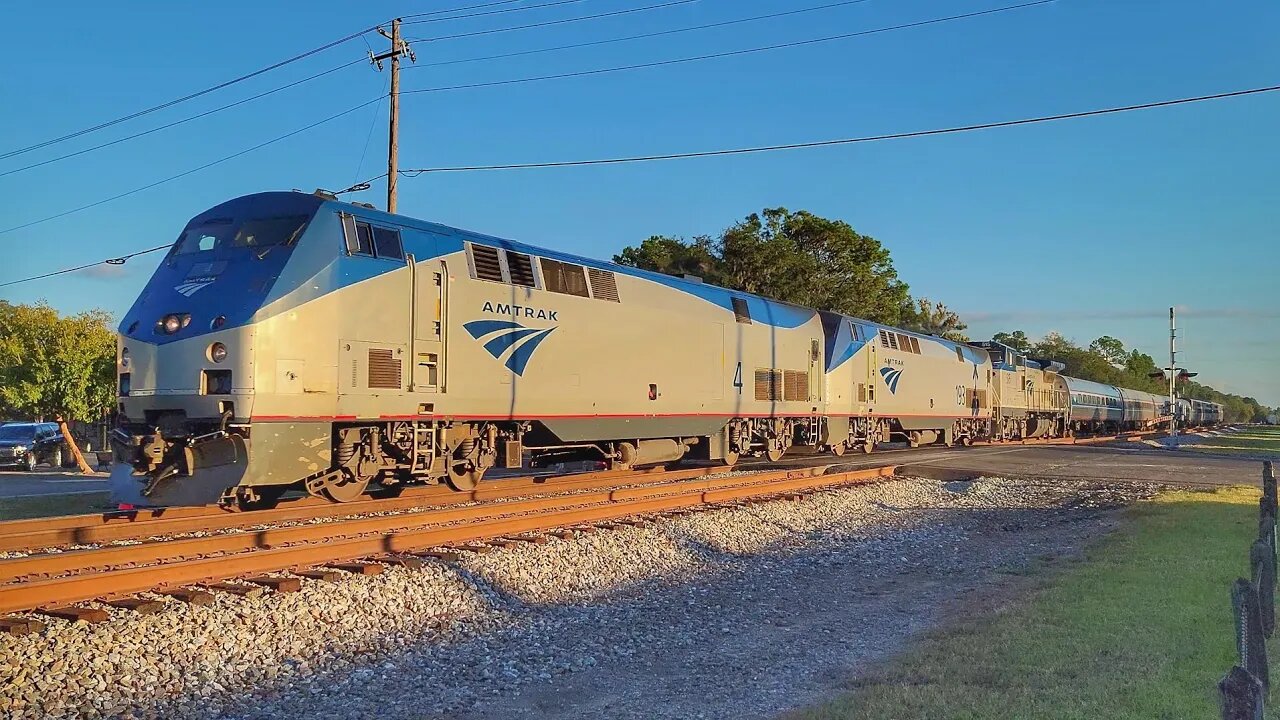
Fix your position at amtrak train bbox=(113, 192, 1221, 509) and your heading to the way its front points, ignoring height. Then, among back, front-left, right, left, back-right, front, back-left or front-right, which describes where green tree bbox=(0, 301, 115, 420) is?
right

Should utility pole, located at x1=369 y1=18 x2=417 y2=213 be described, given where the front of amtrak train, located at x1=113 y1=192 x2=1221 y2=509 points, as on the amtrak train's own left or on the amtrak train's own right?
on the amtrak train's own right

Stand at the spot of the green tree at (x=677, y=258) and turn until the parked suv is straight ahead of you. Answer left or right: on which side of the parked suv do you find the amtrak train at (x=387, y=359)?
left

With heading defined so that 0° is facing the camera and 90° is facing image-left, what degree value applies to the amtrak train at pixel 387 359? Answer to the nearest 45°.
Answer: approximately 45°

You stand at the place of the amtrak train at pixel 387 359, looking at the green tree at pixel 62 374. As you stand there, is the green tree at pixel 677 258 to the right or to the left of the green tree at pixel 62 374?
right

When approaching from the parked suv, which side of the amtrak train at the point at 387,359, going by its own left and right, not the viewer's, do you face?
right

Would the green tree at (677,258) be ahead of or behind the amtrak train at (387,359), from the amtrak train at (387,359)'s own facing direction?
behind

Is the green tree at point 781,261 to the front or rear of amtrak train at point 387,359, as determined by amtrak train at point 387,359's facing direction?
to the rear
